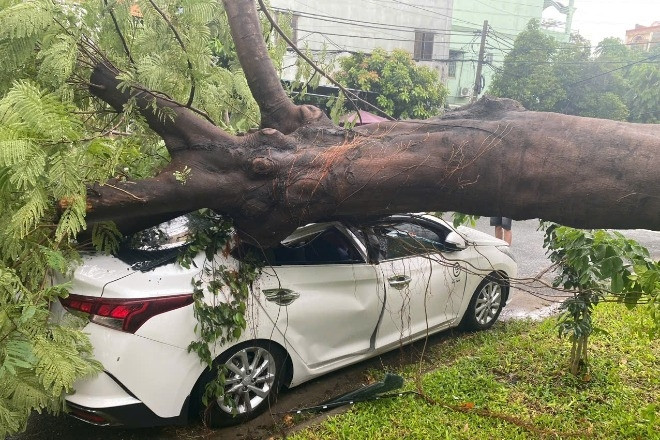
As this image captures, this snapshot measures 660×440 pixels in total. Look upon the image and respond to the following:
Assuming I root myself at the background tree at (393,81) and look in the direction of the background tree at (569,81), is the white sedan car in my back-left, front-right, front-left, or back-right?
back-right

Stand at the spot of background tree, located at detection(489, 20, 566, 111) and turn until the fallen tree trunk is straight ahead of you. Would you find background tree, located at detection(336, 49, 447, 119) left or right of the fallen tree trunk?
right

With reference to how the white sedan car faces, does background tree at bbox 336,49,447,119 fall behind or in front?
in front

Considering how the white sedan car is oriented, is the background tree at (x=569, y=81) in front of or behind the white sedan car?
in front

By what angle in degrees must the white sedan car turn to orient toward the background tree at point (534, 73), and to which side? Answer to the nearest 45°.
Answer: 0° — it already faces it

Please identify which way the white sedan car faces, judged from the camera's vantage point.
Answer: facing away from the viewer and to the right of the viewer
